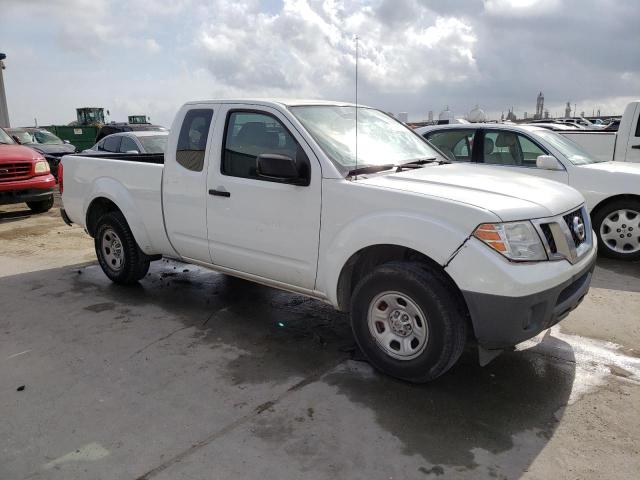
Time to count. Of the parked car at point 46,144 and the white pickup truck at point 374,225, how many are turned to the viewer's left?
0

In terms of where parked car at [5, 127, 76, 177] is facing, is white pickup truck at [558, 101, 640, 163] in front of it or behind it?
in front

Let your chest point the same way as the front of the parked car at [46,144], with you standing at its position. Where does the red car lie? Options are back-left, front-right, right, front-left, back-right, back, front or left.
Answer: front-right

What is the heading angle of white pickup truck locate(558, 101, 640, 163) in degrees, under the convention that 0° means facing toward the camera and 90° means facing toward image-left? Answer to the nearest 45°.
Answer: approximately 270°

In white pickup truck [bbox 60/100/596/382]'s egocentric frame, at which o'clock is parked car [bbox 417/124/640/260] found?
The parked car is roughly at 9 o'clock from the white pickup truck.

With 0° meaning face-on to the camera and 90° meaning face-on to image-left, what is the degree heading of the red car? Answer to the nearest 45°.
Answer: approximately 315°

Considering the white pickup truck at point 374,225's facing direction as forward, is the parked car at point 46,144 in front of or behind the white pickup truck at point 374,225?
behind

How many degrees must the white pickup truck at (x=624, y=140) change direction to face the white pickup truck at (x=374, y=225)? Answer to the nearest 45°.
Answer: approximately 90° to its right

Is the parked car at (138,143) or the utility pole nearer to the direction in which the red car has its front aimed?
the parked car

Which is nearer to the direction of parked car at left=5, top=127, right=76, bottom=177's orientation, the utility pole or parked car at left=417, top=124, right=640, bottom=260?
the parked car
